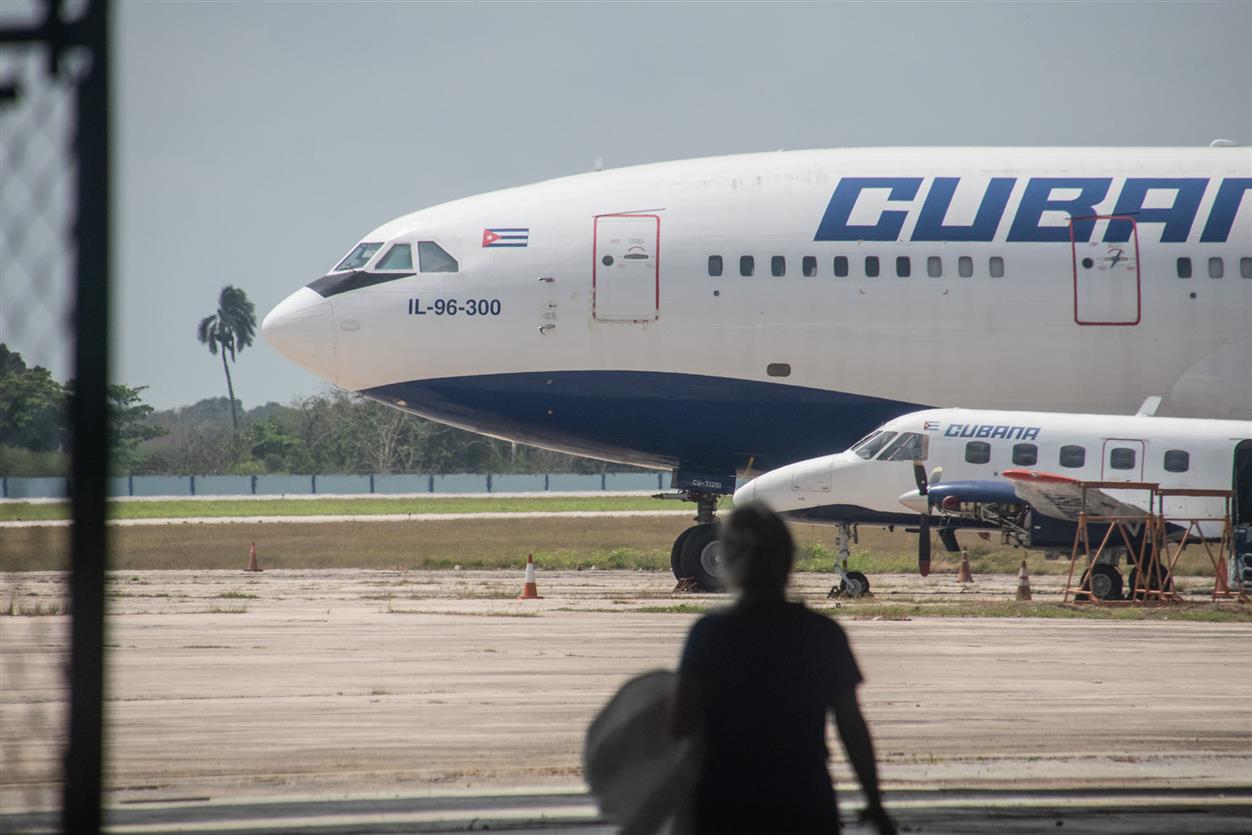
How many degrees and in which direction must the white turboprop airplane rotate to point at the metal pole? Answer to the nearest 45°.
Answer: approximately 90° to its left

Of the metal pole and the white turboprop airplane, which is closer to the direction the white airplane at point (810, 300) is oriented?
the metal pole

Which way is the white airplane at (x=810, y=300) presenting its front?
to the viewer's left

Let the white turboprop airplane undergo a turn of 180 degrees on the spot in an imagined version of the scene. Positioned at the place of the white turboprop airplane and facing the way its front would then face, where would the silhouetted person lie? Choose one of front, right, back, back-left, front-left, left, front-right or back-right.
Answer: right

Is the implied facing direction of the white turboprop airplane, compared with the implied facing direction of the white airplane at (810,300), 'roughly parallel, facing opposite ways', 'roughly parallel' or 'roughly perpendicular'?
roughly parallel

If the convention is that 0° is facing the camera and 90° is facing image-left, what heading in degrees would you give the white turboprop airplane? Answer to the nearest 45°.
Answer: approximately 90°

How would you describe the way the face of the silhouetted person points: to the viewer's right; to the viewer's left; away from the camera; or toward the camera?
away from the camera

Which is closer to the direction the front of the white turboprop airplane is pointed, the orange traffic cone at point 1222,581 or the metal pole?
the metal pole

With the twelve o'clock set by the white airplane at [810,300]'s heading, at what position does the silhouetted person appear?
The silhouetted person is roughly at 9 o'clock from the white airplane.

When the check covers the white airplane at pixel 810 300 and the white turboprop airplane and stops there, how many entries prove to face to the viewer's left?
2

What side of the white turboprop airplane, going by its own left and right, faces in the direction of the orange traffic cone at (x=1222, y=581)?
back
